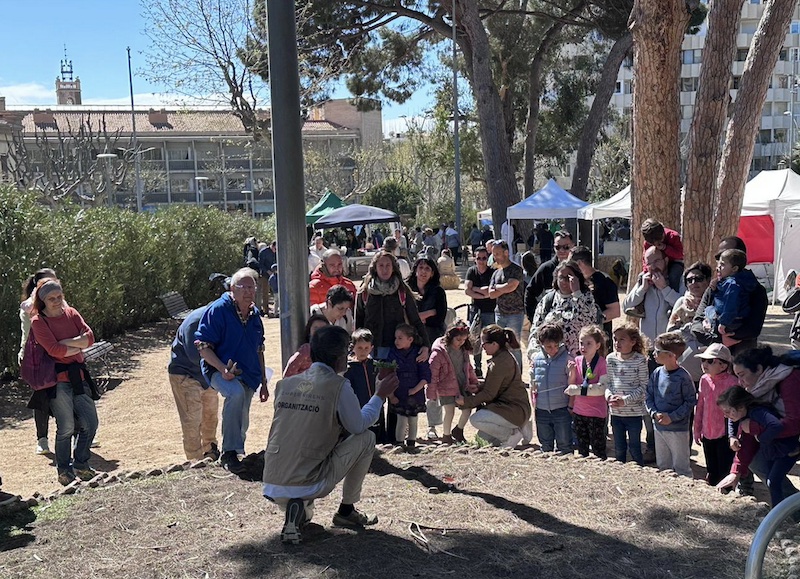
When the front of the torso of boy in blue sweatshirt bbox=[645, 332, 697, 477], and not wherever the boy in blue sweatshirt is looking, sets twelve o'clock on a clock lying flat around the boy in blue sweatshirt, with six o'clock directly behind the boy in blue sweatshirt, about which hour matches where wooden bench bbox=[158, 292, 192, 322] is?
The wooden bench is roughly at 3 o'clock from the boy in blue sweatshirt.

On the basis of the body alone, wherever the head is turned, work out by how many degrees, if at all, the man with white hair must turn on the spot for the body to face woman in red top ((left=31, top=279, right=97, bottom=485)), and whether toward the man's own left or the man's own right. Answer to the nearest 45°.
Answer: approximately 180°

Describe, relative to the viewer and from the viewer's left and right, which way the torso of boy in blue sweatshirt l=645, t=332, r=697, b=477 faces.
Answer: facing the viewer and to the left of the viewer

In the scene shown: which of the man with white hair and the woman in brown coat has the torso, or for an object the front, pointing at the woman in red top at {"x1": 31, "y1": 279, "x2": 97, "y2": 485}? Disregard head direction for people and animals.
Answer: the woman in brown coat

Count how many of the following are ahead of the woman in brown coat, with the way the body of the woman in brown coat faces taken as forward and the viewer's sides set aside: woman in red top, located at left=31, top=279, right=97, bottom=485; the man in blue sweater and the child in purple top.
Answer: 3

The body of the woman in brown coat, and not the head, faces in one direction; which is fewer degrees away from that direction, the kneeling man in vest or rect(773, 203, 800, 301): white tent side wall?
the kneeling man in vest

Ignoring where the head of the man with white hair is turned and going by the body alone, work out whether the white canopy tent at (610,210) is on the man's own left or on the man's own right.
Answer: on the man's own left

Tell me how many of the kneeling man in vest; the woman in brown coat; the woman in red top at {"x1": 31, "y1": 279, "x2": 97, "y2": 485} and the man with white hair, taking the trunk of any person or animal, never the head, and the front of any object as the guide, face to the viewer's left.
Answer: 1

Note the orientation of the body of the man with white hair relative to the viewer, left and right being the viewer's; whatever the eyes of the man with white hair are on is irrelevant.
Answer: facing the viewer and to the right of the viewer

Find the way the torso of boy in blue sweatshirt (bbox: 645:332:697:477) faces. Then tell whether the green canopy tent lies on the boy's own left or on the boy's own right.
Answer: on the boy's own right

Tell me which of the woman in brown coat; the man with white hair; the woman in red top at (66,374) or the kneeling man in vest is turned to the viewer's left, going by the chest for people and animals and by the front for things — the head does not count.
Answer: the woman in brown coat

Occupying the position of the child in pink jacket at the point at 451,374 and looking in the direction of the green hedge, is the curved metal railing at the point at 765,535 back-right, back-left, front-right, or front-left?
back-left

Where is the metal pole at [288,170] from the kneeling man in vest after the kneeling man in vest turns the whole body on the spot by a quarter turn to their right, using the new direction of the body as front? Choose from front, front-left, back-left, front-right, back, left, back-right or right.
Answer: back-left

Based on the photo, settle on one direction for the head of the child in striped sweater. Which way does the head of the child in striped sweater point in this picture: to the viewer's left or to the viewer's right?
to the viewer's left

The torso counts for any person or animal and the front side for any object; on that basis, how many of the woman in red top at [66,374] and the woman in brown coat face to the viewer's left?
1

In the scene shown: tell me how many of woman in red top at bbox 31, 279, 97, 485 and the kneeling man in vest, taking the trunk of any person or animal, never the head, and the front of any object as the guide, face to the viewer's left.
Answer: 0

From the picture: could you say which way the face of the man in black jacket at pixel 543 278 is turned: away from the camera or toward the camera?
toward the camera

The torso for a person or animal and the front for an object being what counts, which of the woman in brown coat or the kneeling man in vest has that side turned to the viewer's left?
the woman in brown coat
